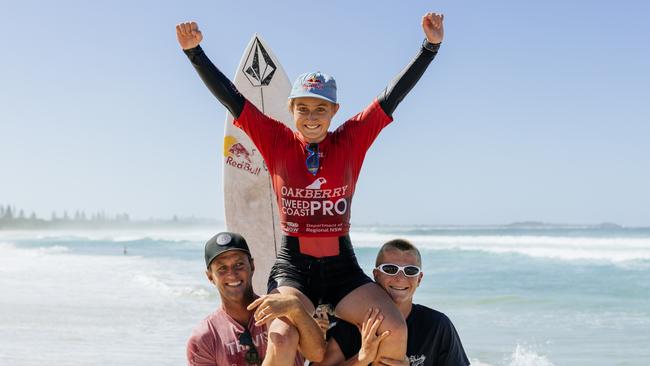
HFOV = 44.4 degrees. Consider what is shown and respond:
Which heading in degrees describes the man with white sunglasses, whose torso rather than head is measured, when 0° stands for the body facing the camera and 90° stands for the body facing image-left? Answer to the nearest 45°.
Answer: approximately 0°

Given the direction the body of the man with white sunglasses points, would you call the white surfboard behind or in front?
behind
